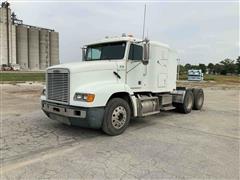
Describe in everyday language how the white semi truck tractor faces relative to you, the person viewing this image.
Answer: facing the viewer and to the left of the viewer
